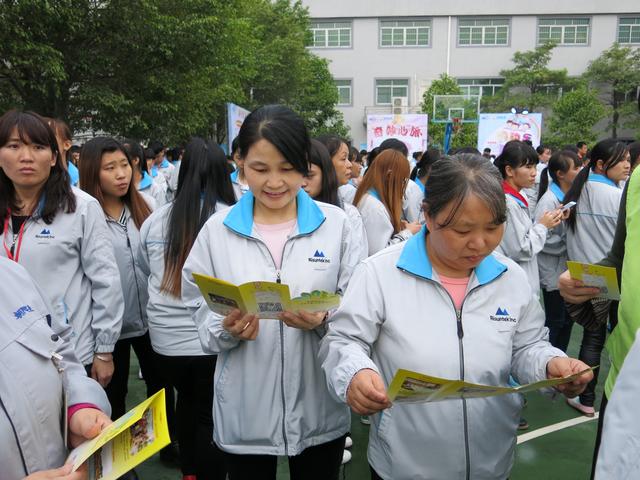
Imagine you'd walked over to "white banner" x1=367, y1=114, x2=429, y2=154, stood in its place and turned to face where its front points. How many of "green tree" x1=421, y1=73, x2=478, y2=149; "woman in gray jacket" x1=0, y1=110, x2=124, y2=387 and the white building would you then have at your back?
2

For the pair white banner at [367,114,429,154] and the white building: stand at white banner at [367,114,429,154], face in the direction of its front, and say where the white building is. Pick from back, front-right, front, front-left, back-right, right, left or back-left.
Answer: back

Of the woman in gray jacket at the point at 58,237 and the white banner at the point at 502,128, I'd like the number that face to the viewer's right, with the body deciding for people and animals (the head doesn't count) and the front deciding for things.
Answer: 0

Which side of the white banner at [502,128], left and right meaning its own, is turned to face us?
front

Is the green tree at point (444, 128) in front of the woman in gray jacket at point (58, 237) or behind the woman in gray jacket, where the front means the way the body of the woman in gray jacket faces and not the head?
behind

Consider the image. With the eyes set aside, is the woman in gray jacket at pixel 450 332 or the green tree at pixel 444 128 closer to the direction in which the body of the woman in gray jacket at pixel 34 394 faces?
the woman in gray jacket

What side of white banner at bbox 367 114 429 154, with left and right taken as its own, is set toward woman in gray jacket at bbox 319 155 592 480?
front

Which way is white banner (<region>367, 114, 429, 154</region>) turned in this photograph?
toward the camera
